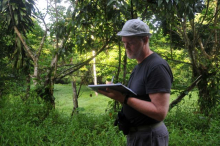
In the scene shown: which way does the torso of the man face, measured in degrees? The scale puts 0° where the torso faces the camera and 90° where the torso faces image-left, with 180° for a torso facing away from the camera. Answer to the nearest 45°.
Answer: approximately 90°

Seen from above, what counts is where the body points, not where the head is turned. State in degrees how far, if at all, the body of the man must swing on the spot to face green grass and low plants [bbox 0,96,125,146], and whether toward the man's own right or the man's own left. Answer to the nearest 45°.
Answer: approximately 45° to the man's own right
